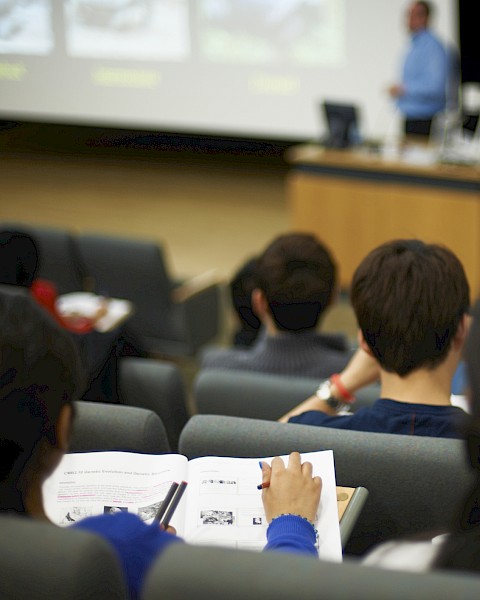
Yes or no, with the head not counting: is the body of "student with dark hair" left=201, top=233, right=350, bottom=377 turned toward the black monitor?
yes

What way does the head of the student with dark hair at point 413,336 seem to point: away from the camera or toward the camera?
away from the camera

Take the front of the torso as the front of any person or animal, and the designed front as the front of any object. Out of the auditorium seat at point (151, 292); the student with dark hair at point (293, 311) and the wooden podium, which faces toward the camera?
the wooden podium

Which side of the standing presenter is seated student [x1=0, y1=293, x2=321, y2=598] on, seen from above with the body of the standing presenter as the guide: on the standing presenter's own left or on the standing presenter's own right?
on the standing presenter's own left

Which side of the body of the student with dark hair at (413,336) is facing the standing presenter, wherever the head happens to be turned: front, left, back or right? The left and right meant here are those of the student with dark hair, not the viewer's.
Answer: front

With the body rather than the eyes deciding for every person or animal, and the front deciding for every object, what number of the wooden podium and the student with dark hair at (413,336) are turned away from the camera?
1

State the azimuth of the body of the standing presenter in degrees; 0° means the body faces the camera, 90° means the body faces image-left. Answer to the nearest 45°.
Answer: approximately 90°

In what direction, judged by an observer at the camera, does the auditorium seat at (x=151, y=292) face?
facing away from the viewer and to the right of the viewer

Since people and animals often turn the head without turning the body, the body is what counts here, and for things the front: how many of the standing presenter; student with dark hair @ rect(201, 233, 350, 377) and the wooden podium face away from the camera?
1

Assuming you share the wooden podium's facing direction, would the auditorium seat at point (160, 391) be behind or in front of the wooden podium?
in front

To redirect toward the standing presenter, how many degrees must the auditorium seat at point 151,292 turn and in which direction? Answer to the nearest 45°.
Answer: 0° — it already faces them

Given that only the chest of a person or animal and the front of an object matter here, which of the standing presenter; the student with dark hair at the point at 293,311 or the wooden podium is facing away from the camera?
the student with dark hair

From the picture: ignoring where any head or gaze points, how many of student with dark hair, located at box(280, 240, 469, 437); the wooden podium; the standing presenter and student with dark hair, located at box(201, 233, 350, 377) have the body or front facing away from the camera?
2

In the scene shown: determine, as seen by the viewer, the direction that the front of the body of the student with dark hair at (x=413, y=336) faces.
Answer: away from the camera

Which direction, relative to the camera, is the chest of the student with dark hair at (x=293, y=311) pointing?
away from the camera
